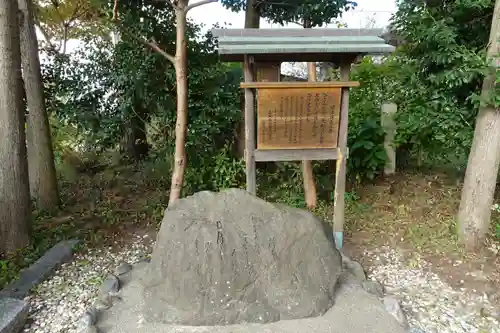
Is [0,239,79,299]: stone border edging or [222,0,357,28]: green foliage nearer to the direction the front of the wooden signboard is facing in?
the stone border edging

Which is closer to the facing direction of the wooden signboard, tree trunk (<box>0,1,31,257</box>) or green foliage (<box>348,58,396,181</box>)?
the tree trunk

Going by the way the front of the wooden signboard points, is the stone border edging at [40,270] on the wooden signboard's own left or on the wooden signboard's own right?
on the wooden signboard's own right

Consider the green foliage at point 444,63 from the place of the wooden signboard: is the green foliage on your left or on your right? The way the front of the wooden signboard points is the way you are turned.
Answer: on your left

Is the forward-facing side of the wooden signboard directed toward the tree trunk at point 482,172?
no

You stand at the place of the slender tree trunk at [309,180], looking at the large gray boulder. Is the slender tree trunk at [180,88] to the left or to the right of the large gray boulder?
right

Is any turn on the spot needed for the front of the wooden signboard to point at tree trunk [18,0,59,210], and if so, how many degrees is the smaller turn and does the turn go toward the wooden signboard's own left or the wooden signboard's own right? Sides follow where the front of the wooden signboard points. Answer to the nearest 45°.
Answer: approximately 90° to the wooden signboard's own right

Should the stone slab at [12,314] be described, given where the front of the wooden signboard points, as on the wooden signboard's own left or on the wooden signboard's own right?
on the wooden signboard's own right

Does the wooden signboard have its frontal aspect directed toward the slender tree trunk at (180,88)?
no

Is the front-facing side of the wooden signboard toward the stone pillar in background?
no

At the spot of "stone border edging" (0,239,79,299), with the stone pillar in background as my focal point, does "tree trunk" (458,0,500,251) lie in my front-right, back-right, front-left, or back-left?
front-right

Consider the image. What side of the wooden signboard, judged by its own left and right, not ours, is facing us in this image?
front

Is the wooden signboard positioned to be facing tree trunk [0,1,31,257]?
no
